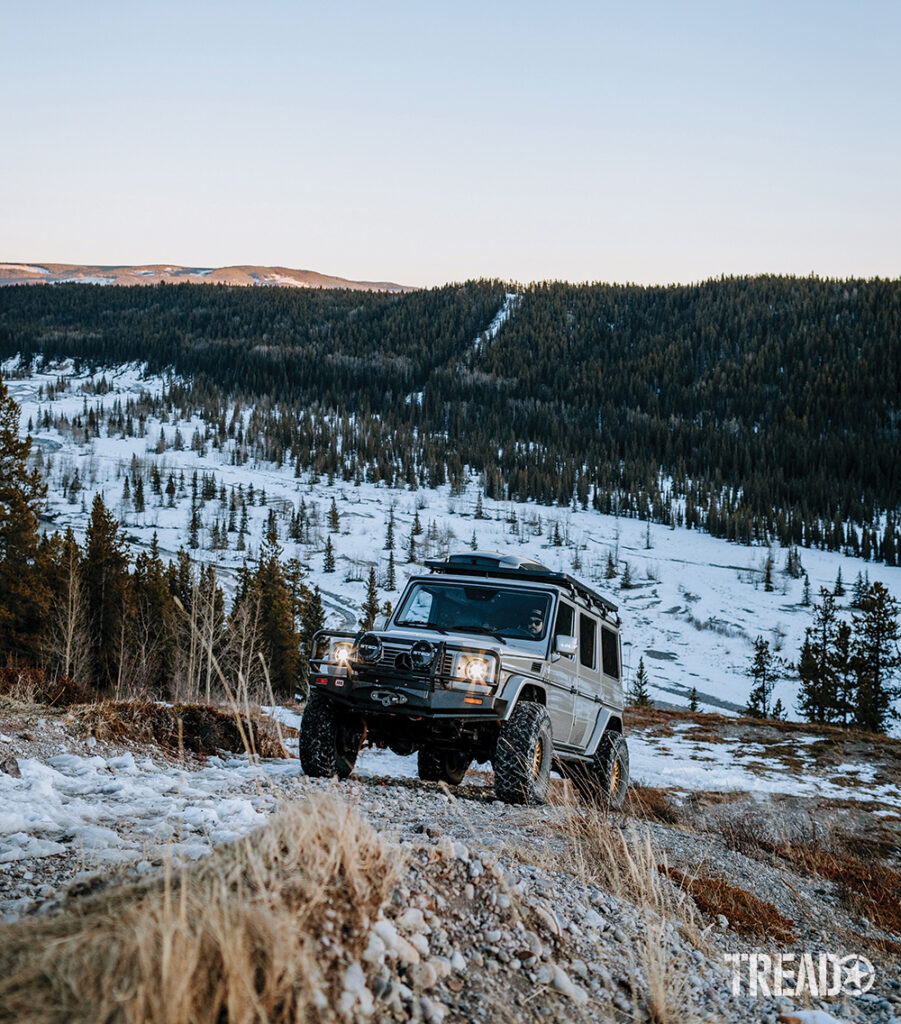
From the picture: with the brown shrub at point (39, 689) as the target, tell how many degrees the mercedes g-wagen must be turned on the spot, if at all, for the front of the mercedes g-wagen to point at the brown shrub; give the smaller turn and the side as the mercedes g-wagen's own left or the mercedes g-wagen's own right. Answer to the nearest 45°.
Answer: approximately 90° to the mercedes g-wagen's own right

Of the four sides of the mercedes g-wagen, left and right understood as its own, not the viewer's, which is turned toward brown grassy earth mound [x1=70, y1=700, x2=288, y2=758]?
right

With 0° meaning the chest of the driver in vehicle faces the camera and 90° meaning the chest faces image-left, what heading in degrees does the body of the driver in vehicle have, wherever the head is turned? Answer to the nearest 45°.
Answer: approximately 45°

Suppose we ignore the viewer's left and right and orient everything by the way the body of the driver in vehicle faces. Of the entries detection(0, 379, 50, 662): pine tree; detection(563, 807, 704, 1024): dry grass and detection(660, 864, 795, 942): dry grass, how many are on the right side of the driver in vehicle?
1

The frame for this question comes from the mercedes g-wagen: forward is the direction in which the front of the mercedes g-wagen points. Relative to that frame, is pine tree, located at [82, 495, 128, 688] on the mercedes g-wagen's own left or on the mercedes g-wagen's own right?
on the mercedes g-wagen's own right

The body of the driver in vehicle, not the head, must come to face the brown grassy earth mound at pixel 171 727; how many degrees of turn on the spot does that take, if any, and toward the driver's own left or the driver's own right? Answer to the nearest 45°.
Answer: approximately 45° to the driver's own right

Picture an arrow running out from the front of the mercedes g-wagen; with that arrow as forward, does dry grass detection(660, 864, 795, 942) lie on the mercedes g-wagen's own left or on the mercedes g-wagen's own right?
on the mercedes g-wagen's own left
